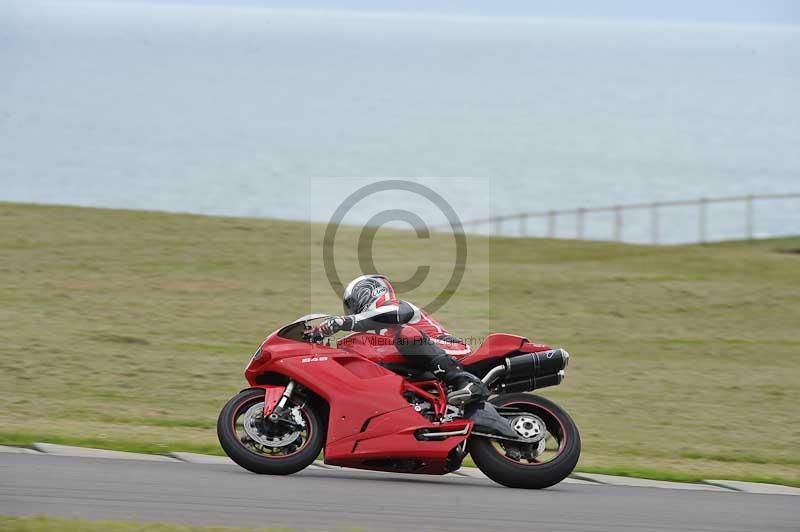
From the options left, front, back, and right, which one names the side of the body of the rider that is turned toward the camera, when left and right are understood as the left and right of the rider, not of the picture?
left

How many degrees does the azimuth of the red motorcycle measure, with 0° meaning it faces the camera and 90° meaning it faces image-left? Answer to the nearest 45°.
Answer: approximately 90°

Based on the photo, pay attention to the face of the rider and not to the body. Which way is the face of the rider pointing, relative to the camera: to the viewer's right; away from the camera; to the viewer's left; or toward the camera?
to the viewer's left
